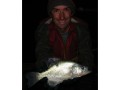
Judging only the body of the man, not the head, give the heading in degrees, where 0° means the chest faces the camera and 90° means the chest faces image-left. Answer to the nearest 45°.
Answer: approximately 0°
